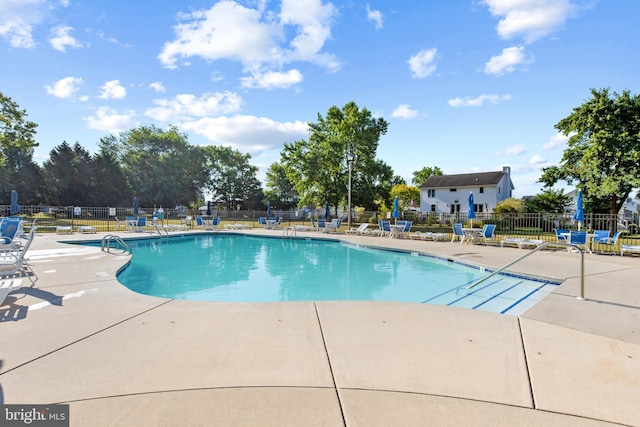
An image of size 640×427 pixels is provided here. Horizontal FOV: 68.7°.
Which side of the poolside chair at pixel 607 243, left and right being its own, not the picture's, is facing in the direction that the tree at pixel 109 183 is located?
front

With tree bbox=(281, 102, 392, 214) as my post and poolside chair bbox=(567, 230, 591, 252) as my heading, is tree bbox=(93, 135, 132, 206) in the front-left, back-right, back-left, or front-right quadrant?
back-right

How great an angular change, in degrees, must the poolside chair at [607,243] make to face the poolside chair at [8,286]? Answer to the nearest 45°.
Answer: approximately 45° to its left

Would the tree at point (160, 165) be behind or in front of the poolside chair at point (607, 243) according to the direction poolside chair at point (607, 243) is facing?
in front

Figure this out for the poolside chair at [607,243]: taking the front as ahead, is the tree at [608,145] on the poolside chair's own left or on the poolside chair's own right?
on the poolside chair's own right

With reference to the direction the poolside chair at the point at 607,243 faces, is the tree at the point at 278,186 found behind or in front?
in front
